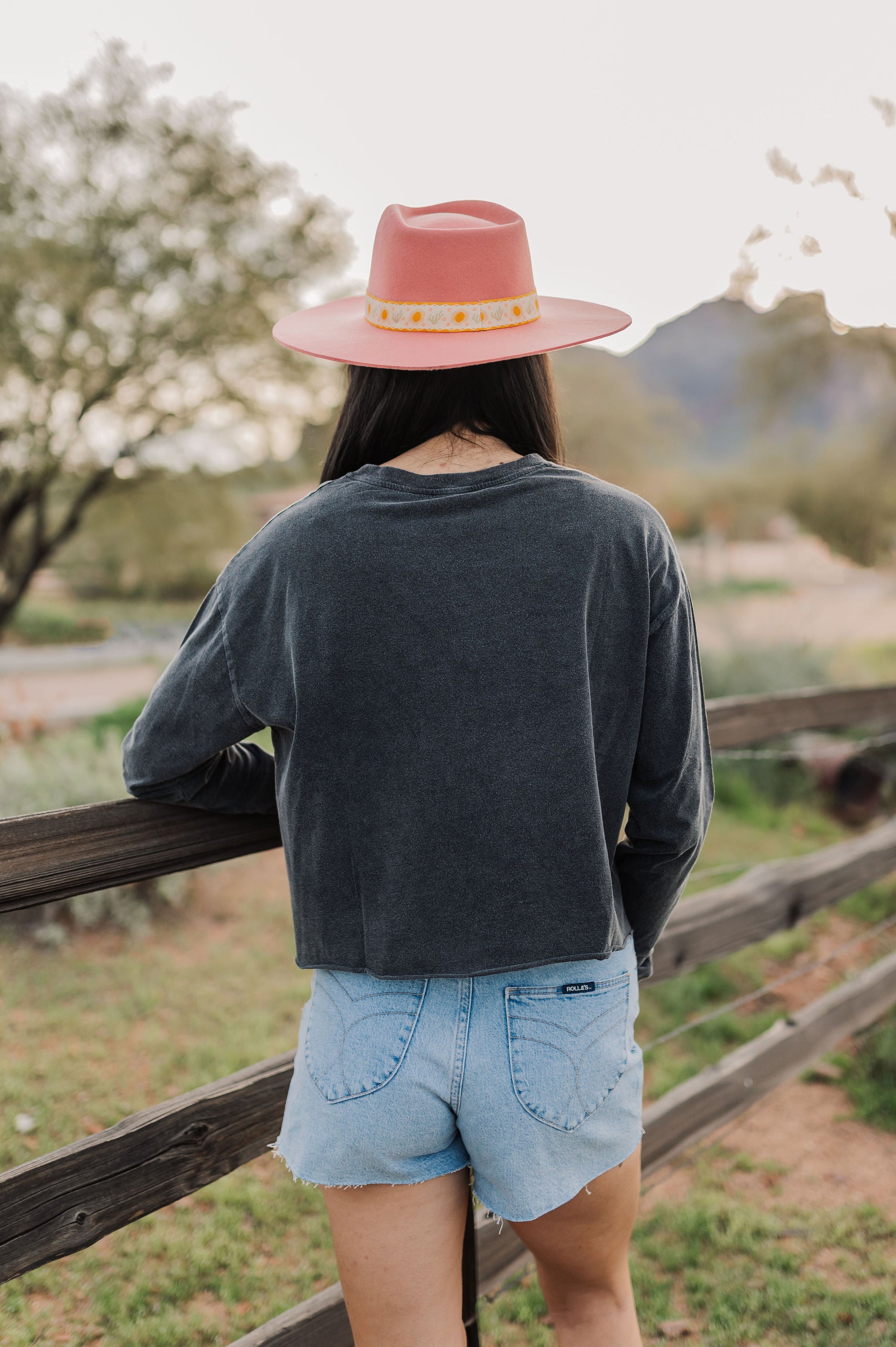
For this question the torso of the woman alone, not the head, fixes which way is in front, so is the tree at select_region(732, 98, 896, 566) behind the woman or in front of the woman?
in front

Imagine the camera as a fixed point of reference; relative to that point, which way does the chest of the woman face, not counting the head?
away from the camera

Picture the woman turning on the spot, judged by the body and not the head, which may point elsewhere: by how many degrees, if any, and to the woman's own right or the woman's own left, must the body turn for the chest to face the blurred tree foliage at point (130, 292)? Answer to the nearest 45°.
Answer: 0° — they already face it

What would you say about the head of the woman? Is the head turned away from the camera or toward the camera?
away from the camera
